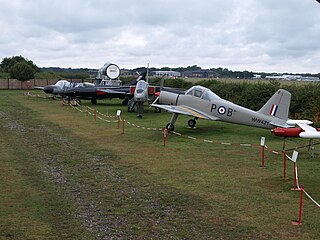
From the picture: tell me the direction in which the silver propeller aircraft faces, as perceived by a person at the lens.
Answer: facing away from the viewer and to the left of the viewer
